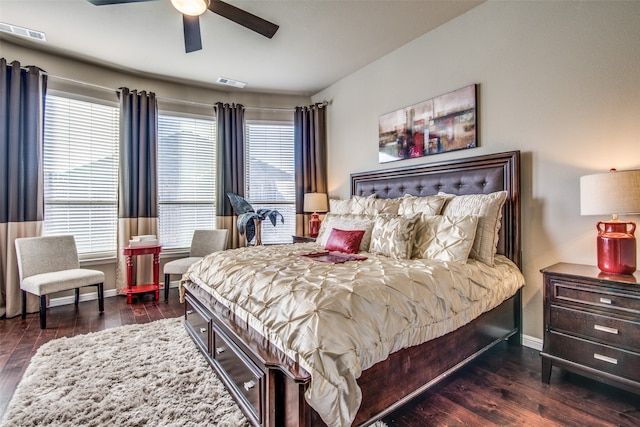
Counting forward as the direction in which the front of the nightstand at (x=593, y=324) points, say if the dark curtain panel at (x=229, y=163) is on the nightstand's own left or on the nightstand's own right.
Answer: on the nightstand's own right

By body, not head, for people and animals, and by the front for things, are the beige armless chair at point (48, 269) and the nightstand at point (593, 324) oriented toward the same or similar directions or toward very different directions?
very different directions

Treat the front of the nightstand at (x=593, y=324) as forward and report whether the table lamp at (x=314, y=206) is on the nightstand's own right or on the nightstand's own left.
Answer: on the nightstand's own right

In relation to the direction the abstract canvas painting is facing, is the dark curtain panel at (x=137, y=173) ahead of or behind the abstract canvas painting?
ahead

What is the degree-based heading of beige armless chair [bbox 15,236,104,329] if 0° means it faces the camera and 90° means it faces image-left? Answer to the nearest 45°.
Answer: approximately 315°

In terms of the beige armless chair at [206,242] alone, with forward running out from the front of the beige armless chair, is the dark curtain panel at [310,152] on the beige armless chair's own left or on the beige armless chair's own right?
on the beige armless chair's own left

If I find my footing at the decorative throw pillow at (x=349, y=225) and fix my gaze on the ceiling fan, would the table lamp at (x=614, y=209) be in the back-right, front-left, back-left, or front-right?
back-left
